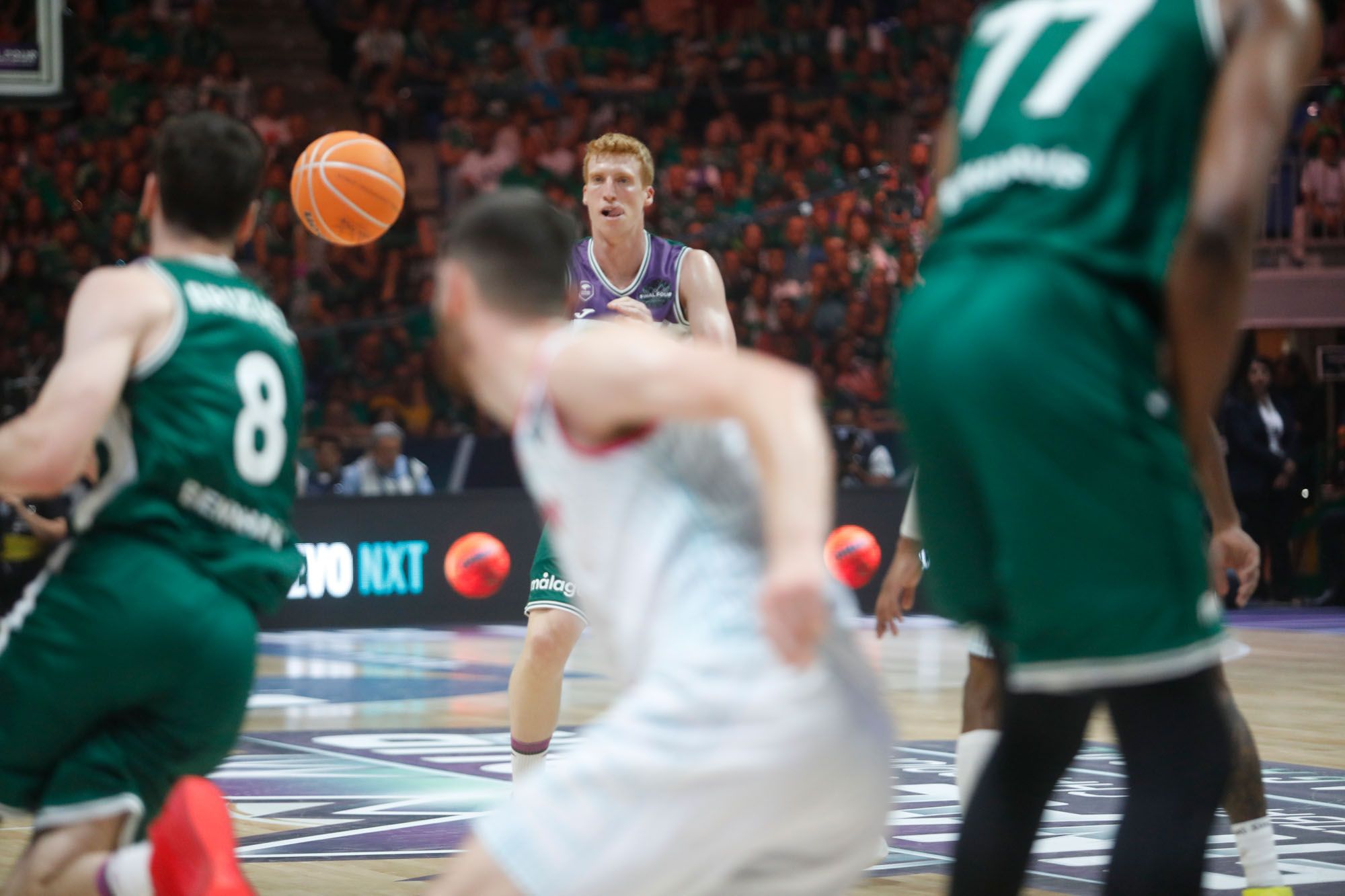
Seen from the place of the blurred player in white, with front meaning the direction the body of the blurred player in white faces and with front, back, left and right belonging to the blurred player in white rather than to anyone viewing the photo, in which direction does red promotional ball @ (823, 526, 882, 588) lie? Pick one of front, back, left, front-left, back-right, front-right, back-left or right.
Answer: right

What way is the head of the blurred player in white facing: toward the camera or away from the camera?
away from the camera

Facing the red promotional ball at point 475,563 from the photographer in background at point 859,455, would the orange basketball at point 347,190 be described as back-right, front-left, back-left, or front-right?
front-left

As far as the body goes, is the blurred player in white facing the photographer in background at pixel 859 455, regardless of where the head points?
no

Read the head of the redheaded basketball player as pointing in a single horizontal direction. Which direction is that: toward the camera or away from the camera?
toward the camera
